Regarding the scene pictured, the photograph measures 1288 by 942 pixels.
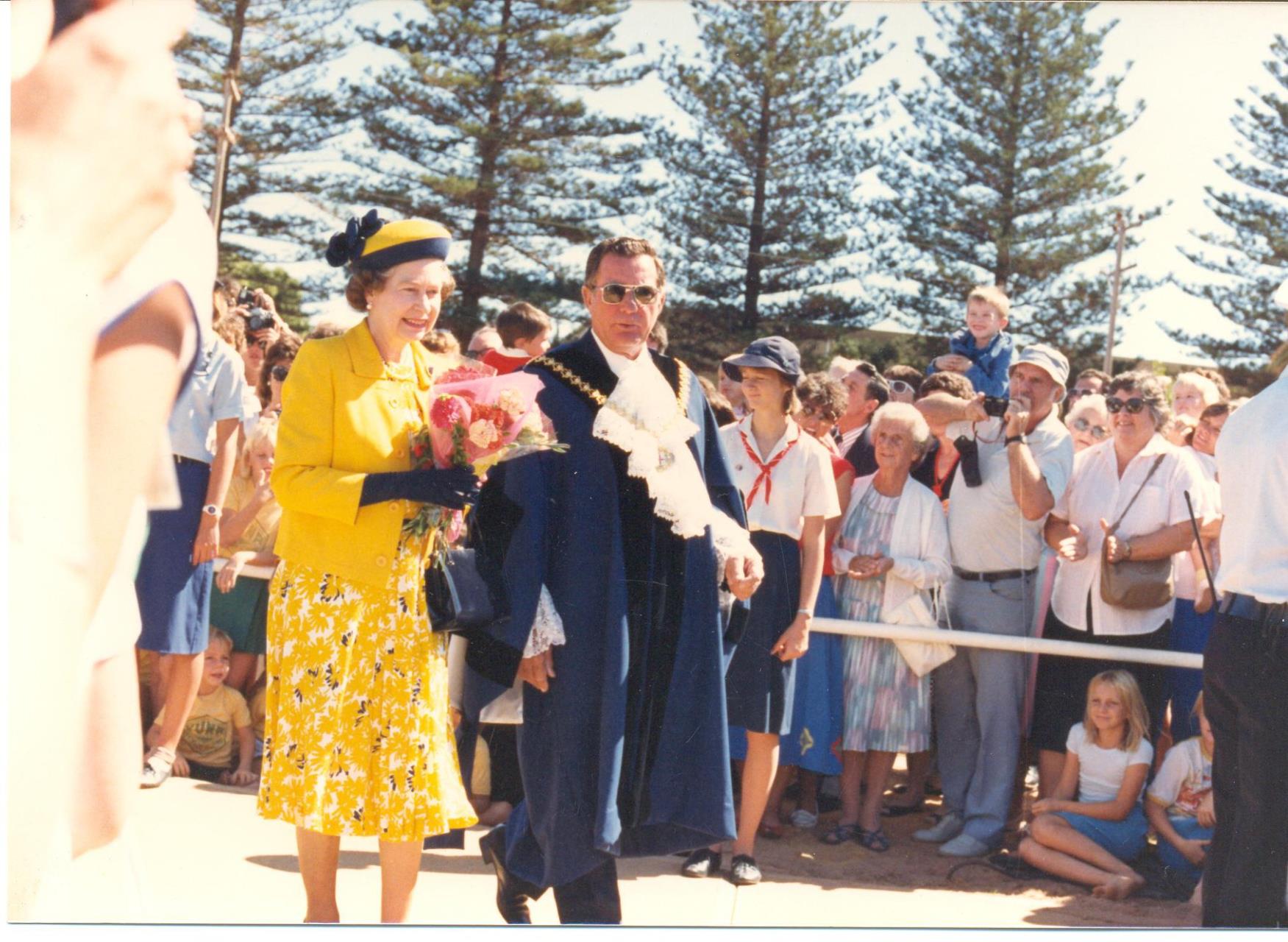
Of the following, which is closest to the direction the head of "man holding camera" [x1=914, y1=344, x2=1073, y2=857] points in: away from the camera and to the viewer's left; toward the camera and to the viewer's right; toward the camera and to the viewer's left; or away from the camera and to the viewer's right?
toward the camera and to the viewer's left

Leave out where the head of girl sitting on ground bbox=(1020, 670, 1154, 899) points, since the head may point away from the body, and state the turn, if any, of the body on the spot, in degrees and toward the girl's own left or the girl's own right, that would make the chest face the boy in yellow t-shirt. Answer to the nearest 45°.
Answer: approximately 45° to the girl's own right

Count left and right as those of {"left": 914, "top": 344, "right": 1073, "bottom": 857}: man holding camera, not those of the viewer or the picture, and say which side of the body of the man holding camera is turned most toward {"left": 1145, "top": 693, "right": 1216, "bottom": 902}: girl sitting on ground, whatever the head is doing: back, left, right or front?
left

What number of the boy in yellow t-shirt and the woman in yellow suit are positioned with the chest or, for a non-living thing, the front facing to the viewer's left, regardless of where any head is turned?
0

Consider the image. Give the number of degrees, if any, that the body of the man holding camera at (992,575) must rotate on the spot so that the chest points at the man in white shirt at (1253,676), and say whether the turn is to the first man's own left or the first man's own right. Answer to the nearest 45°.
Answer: approximately 90° to the first man's own left

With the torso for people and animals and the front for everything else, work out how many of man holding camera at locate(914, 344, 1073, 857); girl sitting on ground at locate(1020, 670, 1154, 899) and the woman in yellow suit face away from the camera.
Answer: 0

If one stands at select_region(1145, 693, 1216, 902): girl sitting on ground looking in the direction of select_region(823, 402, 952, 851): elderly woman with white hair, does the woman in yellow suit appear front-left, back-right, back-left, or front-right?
front-left

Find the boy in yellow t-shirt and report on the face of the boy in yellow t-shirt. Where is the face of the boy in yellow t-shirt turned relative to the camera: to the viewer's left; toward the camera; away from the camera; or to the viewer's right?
toward the camera

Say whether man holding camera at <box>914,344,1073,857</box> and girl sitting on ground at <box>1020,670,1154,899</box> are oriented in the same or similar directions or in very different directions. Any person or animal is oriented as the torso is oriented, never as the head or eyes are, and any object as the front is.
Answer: same or similar directions

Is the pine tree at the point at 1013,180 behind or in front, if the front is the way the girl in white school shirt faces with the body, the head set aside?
behind

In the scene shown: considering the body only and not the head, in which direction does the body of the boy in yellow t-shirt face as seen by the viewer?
toward the camera

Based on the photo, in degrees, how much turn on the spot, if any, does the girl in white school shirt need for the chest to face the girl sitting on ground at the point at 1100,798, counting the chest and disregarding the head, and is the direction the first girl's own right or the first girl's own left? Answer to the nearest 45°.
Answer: approximately 135° to the first girl's own left

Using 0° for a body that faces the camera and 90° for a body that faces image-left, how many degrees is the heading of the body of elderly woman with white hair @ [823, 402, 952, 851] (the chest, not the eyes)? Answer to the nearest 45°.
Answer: approximately 45°
